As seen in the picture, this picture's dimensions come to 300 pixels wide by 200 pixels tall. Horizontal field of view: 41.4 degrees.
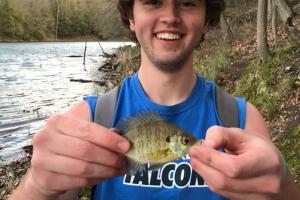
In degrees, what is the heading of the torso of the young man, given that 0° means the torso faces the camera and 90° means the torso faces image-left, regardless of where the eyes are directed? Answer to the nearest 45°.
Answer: approximately 0°

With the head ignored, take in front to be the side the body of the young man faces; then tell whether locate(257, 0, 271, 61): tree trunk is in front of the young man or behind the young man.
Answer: behind

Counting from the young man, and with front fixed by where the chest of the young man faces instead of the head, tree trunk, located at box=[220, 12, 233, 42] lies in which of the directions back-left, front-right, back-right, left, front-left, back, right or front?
back
